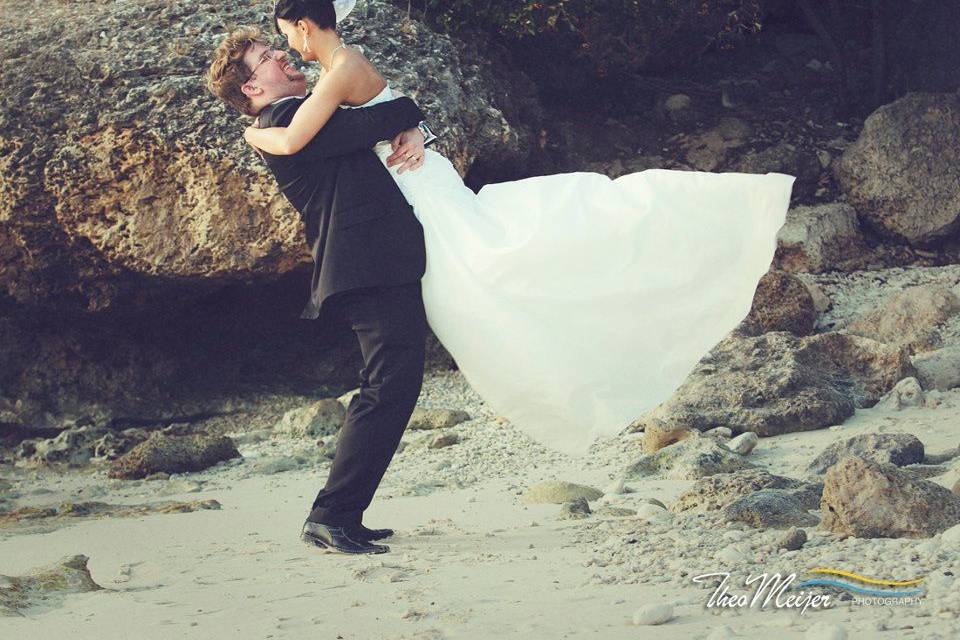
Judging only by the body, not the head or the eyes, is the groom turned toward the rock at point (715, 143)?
no

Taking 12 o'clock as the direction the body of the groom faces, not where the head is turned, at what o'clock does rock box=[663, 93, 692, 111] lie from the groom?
The rock is roughly at 10 o'clock from the groom.

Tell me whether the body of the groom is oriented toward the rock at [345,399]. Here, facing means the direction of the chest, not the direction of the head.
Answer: no

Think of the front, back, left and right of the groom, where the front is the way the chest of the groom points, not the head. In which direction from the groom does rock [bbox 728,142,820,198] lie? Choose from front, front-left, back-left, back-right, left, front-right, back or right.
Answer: front-left

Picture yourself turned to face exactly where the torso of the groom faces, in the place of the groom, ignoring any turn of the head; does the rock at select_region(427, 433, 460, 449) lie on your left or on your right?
on your left

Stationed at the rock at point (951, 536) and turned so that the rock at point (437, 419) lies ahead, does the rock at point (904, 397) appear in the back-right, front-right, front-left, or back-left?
front-right

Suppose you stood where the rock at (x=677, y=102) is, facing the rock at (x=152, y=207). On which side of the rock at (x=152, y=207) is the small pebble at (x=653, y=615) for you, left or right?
left

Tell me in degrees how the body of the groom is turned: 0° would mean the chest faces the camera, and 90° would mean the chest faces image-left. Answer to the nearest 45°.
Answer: approximately 270°
